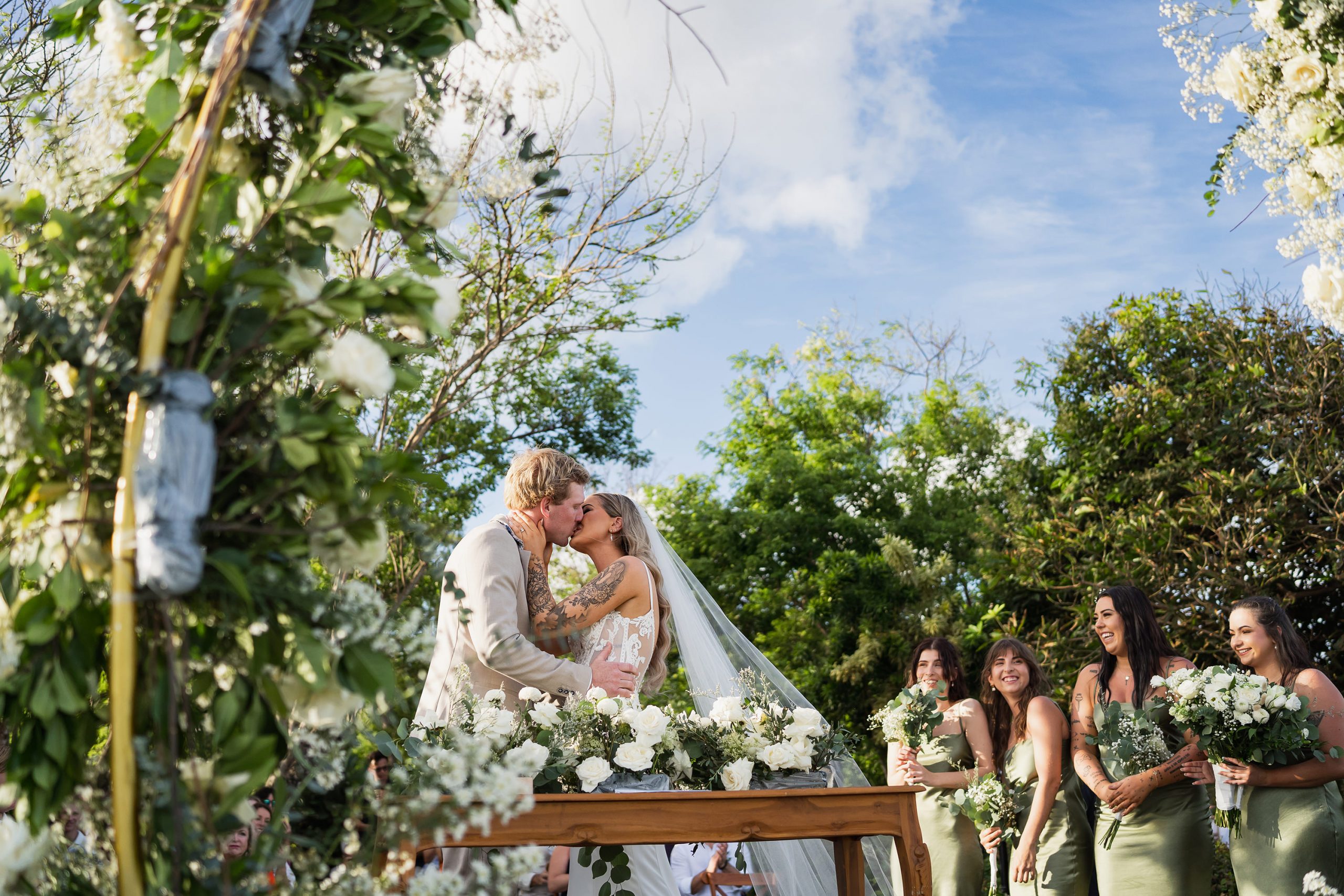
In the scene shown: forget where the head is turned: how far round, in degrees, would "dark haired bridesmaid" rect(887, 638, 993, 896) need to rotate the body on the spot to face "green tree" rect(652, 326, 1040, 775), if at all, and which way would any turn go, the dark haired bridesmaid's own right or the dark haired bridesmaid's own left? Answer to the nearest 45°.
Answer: approximately 135° to the dark haired bridesmaid's own right

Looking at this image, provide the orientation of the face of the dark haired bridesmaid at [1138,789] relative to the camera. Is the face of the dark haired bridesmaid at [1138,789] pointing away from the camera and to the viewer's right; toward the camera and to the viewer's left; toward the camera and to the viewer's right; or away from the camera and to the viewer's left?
toward the camera and to the viewer's left

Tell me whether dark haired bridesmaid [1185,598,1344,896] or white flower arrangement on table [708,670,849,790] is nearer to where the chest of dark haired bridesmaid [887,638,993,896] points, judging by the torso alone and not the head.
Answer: the white flower arrangement on table

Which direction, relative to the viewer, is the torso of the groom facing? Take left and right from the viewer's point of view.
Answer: facing to the right of the viewer

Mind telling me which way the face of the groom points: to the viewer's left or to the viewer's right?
to the viewer's right

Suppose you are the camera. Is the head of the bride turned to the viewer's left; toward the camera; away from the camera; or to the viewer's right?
to the viewer's left

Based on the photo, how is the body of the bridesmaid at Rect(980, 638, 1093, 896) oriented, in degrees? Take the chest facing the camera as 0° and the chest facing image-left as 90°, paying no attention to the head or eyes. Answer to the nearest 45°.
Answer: approximately 45°

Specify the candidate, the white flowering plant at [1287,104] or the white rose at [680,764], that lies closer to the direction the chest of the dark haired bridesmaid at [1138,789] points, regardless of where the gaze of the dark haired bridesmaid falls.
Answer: the white rose
